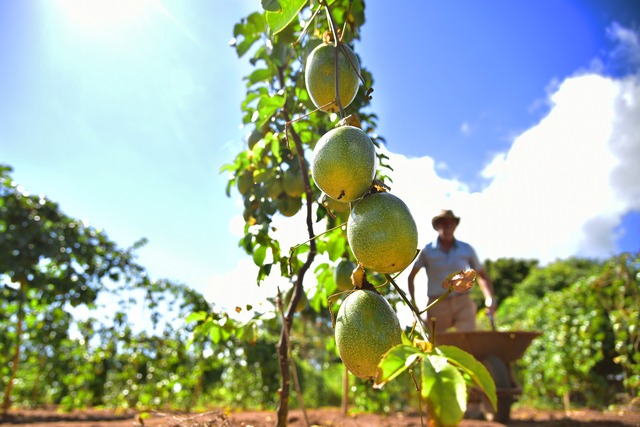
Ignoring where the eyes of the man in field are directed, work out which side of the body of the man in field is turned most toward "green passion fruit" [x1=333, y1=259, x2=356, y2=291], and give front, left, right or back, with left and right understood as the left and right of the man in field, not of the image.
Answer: front

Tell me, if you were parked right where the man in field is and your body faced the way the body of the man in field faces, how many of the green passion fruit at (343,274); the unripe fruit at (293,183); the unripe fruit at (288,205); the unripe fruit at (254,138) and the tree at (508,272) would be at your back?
1

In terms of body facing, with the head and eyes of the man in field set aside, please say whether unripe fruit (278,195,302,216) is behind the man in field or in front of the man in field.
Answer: in front

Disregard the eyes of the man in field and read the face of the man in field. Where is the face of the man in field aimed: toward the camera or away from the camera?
toward the camera

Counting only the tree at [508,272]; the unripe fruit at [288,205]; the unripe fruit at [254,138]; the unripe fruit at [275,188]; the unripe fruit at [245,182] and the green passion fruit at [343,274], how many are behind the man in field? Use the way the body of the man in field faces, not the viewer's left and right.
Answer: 1

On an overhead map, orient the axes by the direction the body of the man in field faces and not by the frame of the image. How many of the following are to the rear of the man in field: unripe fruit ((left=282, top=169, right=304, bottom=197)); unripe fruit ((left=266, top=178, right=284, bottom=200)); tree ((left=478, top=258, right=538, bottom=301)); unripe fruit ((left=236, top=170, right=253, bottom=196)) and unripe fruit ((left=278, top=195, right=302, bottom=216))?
1

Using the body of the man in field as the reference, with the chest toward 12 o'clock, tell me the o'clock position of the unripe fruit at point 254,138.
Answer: The unripe fruit is roughly at 1 o'clock from the man in field.

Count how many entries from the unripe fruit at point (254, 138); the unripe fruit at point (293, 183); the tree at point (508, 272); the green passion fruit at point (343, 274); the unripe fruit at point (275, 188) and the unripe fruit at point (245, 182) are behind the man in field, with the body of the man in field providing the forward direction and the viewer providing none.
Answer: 1

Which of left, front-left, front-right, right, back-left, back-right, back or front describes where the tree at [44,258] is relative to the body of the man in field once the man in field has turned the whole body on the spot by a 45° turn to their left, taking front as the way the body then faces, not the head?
back-right

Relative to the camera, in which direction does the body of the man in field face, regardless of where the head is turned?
toward the camera

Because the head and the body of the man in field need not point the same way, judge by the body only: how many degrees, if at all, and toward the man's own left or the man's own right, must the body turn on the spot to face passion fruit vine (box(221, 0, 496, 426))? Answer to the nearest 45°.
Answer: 0° — they already face it

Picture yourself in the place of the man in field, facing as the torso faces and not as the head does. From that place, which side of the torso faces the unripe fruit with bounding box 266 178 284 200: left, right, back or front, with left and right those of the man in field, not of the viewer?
front
